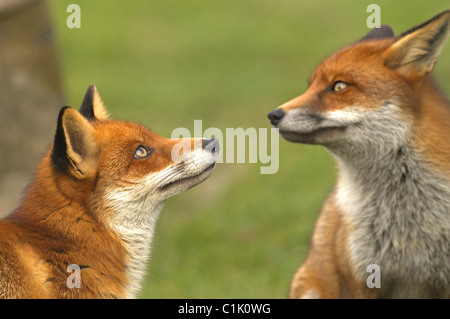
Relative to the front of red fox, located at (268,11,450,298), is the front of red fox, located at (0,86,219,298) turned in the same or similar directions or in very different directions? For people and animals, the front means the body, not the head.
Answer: very different directions

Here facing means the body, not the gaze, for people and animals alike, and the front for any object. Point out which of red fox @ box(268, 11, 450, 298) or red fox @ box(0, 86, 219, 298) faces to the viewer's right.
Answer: red fox @ box(0, 86, 219, 298)

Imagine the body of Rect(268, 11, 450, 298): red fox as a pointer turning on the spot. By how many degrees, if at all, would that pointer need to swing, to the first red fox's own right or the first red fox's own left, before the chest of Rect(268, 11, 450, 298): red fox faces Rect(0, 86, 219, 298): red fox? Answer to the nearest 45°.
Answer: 0° — it already faces it

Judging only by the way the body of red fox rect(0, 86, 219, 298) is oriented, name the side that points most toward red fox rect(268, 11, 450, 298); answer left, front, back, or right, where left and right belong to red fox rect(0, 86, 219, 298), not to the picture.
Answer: front

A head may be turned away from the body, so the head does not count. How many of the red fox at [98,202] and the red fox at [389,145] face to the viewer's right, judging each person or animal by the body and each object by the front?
1

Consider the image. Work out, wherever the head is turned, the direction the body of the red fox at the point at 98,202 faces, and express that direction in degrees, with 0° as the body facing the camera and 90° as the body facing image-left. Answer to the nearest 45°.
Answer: approximately 270°

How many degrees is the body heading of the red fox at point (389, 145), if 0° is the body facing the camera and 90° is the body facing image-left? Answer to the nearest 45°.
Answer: approximately 45°
